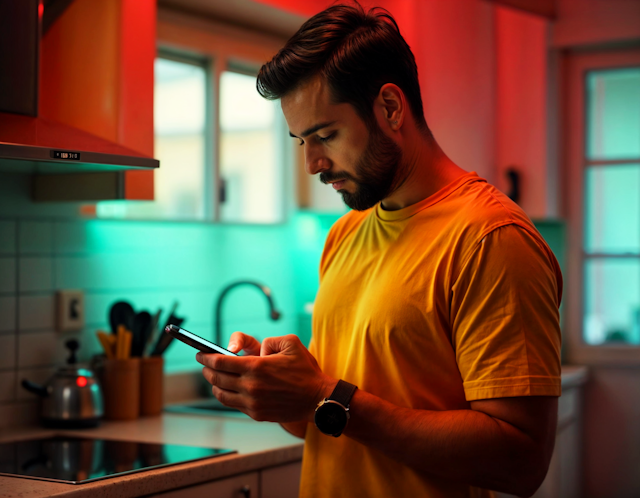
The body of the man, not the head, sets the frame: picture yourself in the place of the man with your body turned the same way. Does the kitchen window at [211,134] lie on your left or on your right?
on your right

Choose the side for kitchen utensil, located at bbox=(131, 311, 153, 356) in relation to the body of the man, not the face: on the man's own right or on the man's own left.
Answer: on the man's own right

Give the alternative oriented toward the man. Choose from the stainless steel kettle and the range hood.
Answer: the range hood

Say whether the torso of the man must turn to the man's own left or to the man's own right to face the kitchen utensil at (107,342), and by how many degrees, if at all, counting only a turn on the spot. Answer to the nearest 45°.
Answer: approximately 90° to the man's own right

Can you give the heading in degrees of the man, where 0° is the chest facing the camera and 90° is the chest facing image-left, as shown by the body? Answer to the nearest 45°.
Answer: approximately 45°

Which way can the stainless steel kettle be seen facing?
to the viewer's left
